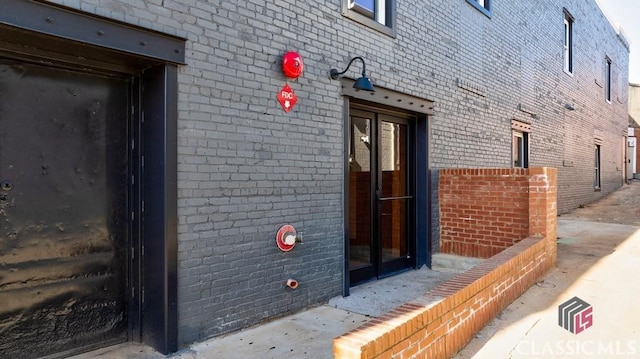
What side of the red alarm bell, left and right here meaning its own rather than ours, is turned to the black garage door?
right

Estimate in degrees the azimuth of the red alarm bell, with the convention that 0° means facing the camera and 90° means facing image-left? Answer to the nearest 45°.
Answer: approximately 315°

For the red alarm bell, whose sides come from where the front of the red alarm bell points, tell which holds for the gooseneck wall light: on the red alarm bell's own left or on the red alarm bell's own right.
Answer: on the red alarm bell's own left
